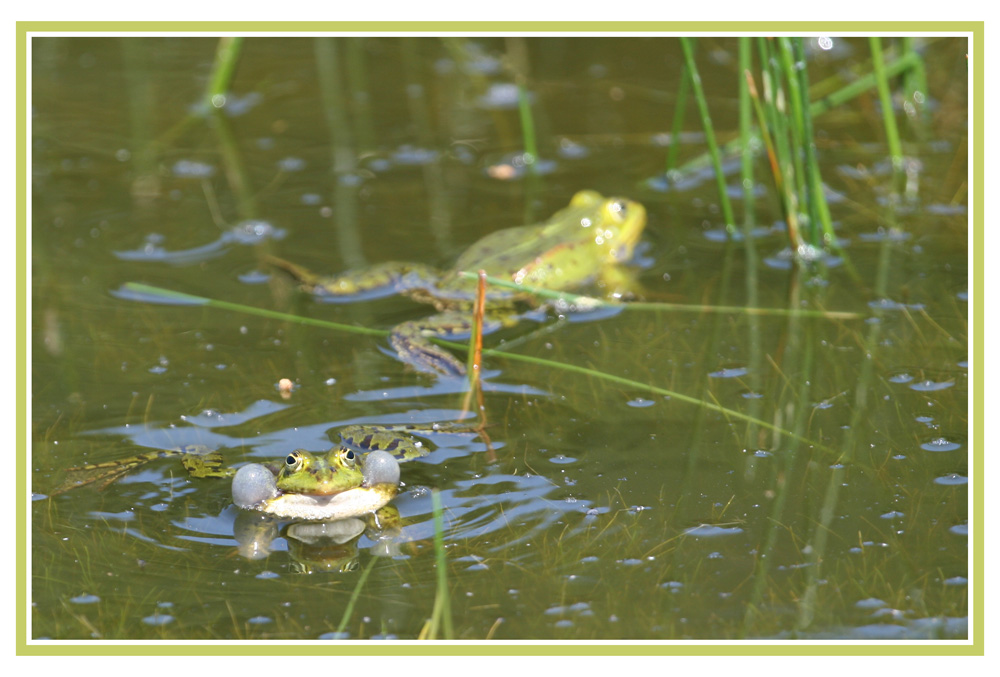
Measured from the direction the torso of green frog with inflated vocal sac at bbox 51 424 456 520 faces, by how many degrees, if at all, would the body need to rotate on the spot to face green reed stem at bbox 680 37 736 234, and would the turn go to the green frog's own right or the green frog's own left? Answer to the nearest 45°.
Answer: approximately 135° to the green frog's own left

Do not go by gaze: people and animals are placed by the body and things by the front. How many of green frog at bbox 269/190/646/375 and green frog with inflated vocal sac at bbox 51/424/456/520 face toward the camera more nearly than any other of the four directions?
1

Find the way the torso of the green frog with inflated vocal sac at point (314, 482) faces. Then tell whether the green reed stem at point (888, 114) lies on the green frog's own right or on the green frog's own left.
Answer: on the green frog's own left

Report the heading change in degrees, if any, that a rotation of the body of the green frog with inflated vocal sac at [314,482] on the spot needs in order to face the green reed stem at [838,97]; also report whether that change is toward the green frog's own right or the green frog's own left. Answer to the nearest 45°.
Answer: approximately 135° to the green frog's own left

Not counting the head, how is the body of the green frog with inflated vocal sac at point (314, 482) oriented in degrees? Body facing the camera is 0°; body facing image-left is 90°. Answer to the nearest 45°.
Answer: approximately 0°

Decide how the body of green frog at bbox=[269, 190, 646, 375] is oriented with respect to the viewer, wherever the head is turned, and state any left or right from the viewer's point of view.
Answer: facing away from the viewer and to the right of the viewer

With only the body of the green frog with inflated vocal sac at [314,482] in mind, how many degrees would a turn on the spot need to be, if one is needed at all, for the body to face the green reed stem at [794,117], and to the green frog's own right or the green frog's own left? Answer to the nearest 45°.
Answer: approximately 135° to the green frog's own left
